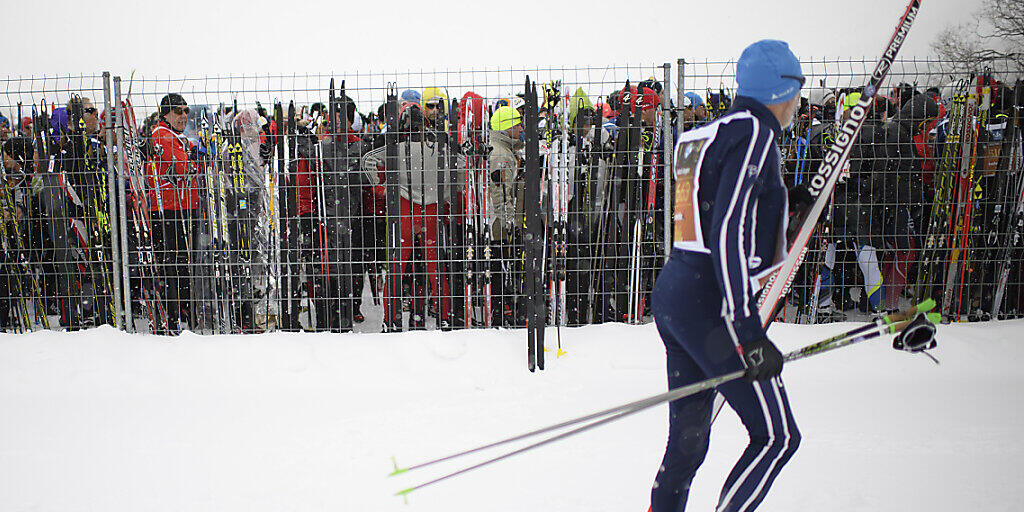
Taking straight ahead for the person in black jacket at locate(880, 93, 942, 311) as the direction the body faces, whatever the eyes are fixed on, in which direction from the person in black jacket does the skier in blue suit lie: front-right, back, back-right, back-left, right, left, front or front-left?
right

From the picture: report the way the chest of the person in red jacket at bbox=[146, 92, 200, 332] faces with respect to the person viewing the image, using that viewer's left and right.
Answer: facing the viewer and to the right of the viewer

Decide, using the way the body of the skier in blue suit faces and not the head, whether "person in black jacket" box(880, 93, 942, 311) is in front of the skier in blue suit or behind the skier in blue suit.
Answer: in front

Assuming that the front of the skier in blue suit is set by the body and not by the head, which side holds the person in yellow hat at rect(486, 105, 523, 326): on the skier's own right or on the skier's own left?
on the skier's own left

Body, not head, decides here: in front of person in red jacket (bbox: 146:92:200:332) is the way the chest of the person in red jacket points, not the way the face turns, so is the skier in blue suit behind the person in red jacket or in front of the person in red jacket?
in front
